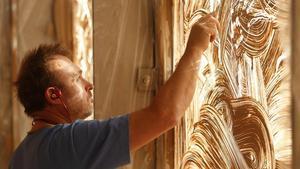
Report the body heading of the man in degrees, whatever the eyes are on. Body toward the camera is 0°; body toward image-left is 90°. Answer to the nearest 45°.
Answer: approximately 225°

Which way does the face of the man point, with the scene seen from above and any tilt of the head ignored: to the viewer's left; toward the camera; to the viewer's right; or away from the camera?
to the viewer's right
